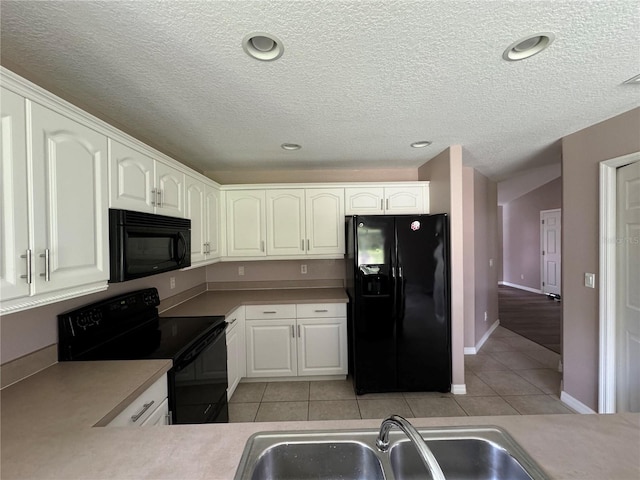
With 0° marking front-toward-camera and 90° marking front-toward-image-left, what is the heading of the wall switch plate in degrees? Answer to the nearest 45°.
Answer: approximately 45°

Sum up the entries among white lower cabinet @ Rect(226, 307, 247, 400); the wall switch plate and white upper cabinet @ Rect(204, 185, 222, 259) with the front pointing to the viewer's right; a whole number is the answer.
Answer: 2

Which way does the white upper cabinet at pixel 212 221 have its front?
to the viewer's right

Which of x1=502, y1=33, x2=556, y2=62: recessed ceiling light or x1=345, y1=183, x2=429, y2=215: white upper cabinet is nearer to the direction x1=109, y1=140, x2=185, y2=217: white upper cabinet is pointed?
the recessed ceiling light

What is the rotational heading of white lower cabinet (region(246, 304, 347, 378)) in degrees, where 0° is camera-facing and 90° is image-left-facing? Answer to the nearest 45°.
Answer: approximately 0°

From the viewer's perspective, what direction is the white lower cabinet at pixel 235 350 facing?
to the viewer's right

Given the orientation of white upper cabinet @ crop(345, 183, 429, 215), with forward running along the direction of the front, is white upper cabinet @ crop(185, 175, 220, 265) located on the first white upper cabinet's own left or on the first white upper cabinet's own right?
on the first white upper cabinet's own right

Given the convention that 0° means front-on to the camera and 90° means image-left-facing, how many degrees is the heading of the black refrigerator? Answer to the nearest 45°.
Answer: approximately 0°

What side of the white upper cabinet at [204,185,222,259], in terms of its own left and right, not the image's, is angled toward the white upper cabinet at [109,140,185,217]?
right
